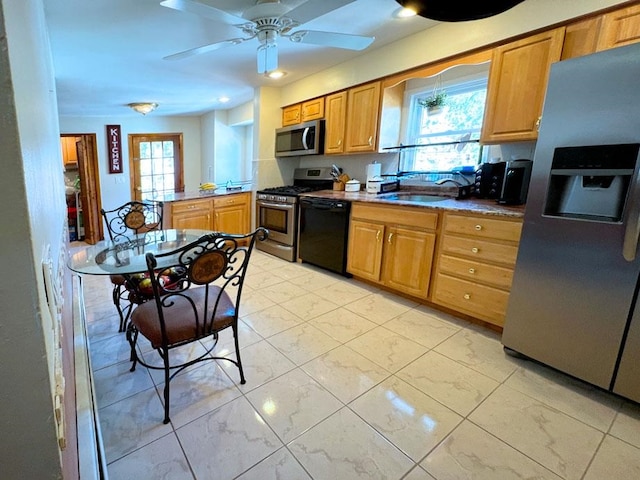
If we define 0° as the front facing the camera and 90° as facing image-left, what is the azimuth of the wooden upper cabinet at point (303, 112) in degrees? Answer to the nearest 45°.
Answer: approximately 45°

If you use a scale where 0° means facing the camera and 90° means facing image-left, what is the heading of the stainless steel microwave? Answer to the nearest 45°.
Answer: approximately 45°

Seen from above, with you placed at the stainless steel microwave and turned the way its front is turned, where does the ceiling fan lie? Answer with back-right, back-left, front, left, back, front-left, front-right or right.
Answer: front-left

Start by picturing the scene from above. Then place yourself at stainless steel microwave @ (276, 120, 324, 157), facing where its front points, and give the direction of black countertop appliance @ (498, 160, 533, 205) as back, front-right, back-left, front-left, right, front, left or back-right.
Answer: left

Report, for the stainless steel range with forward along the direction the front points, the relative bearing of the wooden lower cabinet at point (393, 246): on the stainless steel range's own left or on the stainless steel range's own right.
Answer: on the stainless steel range's own left

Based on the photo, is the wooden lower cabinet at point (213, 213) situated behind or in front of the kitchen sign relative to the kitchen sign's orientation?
in front

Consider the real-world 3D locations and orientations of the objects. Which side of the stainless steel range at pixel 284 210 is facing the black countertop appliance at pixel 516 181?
left

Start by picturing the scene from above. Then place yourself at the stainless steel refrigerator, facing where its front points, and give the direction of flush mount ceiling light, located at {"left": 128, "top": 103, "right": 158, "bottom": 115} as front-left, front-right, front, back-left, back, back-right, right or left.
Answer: front-right

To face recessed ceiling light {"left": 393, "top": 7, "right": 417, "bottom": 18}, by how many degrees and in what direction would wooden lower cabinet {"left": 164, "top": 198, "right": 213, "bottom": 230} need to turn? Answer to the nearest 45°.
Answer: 0° — it already faces it
